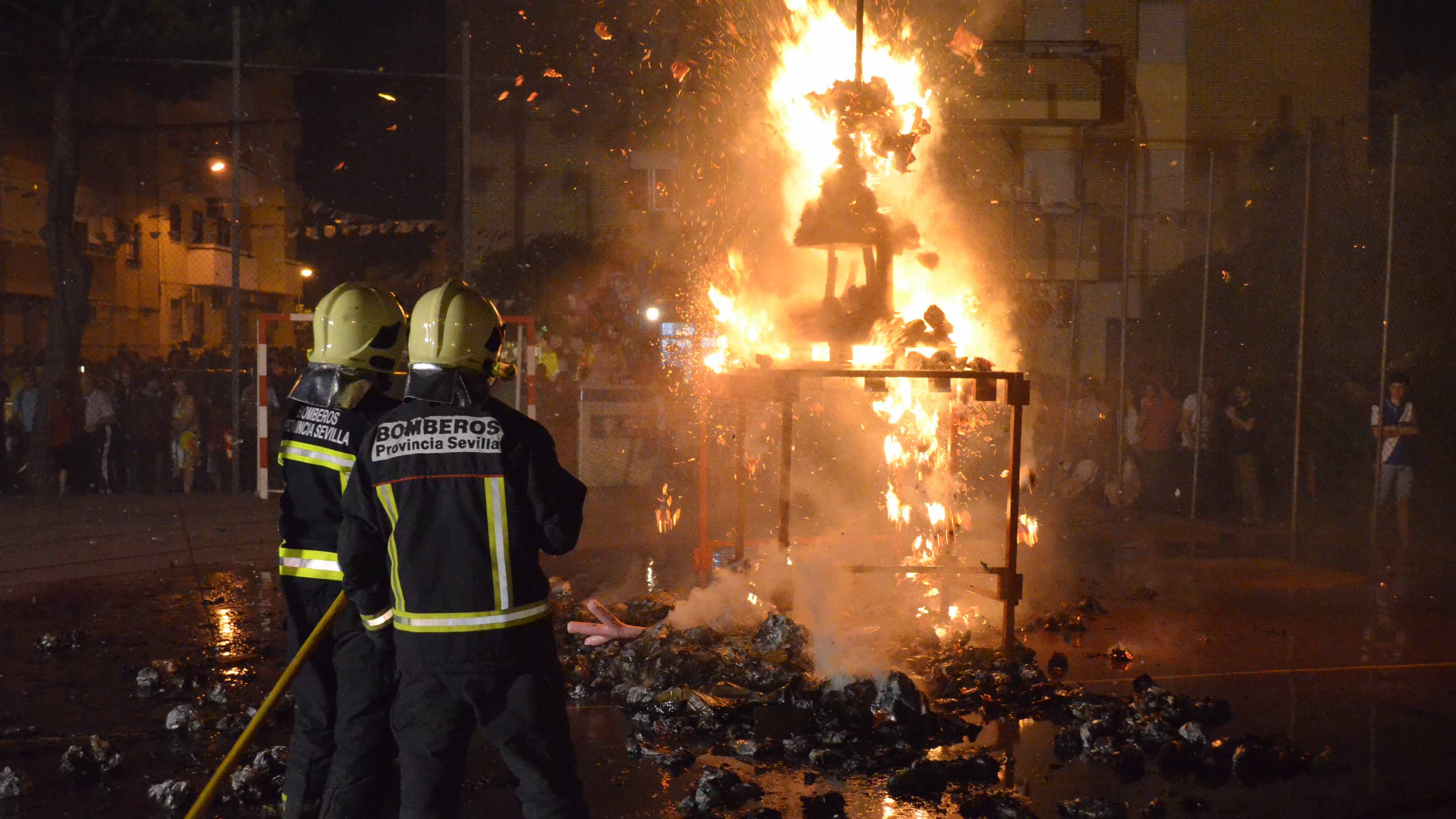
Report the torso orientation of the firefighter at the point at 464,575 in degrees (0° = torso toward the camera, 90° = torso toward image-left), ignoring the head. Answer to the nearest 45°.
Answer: approximately 225°

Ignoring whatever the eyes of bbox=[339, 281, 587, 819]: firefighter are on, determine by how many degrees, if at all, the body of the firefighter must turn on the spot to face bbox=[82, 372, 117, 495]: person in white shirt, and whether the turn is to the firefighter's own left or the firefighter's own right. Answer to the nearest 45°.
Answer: approximately 45° to the firefighter's own left

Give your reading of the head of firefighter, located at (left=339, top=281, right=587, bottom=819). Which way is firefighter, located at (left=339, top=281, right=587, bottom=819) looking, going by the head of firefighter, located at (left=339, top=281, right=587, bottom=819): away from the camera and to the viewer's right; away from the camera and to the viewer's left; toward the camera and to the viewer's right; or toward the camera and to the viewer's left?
away from the camera and to the viewer's right

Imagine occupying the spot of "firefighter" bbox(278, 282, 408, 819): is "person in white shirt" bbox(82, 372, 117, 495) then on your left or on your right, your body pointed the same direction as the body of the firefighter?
on your left

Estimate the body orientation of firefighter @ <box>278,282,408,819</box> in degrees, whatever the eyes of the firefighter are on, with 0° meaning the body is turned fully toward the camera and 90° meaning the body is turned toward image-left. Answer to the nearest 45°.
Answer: approximately 225°
